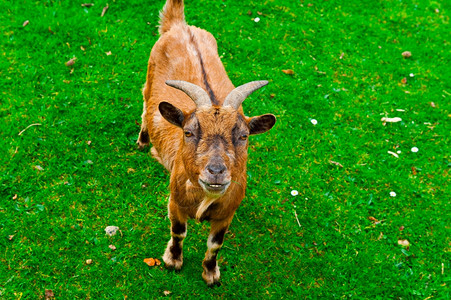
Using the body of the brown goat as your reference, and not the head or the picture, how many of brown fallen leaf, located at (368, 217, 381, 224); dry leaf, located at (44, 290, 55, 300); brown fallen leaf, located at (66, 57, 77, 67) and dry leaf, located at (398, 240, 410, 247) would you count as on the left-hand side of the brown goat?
2

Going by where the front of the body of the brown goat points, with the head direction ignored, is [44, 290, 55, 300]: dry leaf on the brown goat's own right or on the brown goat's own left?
on the brown goat's own right

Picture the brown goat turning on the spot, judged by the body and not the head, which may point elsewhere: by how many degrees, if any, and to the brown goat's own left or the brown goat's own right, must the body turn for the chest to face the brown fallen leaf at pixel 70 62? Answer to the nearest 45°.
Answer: approximately 135° to the brown goat's own right

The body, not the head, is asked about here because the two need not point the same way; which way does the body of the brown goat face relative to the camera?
toward the camera

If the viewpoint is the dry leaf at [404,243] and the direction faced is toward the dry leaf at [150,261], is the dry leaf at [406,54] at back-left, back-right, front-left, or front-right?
back-right

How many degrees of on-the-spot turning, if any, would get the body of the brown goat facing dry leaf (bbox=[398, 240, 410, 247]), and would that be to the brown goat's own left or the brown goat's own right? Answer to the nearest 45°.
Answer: approximately 90° to the brown goat's own left

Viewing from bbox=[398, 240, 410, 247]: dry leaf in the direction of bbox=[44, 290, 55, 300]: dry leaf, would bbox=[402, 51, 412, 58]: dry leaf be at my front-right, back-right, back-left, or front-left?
back-right
